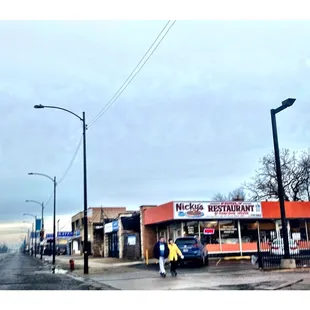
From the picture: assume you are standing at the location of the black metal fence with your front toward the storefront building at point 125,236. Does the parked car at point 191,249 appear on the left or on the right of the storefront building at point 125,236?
left

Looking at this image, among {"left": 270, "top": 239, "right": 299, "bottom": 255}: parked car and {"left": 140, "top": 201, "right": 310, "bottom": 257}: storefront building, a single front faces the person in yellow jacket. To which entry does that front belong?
the storefront building

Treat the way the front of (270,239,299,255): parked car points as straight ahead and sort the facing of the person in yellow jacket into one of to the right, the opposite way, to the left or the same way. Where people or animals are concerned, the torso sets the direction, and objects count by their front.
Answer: the opposite way

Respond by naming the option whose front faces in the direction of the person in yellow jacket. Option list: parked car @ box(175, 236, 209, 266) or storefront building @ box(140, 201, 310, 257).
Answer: the storefront building

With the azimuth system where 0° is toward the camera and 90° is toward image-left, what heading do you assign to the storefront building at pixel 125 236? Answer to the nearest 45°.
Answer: approximately 45°

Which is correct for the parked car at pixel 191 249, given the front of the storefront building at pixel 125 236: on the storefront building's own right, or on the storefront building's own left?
on the storefront building's own left

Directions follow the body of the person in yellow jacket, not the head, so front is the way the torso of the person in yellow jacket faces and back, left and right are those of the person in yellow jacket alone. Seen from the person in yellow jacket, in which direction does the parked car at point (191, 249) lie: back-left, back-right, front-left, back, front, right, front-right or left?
back

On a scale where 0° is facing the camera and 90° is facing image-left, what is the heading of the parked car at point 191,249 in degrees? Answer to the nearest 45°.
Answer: approximately 225°

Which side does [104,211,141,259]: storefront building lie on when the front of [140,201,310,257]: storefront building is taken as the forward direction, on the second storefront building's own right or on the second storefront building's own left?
on the second storefront building's own right
